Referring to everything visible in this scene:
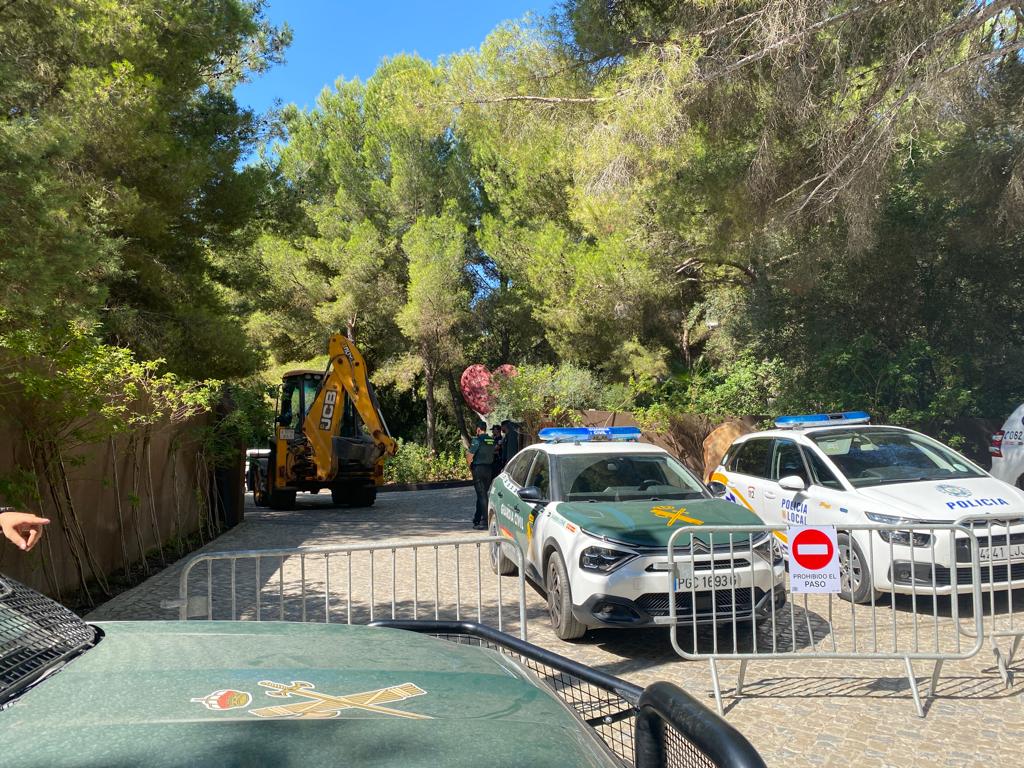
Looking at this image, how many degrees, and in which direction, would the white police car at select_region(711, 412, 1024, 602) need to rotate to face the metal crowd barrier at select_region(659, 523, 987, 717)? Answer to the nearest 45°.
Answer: approximately 45° to its right

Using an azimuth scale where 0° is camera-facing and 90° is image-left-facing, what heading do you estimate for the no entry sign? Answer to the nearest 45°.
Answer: approximately 0°

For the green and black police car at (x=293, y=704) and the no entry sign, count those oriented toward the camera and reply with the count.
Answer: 1

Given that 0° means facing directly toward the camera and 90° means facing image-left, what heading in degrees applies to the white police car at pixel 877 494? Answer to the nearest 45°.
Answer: approximately 315°

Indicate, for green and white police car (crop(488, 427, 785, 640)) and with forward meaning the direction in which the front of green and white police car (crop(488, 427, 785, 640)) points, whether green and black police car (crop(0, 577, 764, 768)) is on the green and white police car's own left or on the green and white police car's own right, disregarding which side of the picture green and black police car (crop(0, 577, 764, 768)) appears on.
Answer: on the green and white police car's own right

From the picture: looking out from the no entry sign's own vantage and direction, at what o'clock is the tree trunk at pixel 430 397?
The tree trunk is roughly at 5 o'clock from the no entry sign.

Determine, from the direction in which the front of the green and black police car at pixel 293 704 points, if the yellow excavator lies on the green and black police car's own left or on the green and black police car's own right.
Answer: on the green and black police car's own left

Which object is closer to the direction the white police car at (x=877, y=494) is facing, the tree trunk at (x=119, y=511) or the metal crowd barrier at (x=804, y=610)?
the metal crowd barrier
